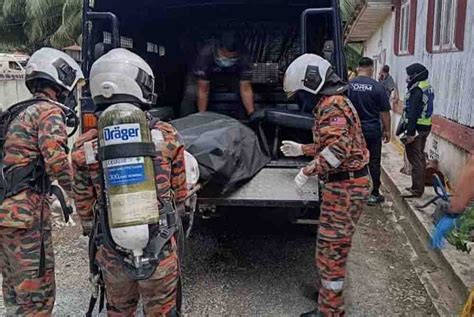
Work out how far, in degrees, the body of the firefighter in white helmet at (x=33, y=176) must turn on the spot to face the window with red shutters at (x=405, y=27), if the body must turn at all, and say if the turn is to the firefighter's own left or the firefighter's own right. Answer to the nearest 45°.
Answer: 0° — they already face it

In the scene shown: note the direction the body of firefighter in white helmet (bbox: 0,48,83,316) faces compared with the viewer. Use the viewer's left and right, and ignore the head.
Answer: facing away from the viewer and to the right of the viewer

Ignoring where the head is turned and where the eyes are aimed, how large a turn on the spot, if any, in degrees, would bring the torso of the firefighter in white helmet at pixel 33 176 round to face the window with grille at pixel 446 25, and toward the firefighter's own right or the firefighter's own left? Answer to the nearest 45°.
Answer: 0° — they already face it

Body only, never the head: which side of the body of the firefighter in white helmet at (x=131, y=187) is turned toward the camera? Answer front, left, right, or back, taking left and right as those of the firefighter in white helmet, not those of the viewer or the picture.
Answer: back

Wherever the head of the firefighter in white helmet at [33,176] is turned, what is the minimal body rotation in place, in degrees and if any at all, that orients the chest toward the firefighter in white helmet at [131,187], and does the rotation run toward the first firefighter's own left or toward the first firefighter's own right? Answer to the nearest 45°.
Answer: approximately 90° to the first firefighter's own right

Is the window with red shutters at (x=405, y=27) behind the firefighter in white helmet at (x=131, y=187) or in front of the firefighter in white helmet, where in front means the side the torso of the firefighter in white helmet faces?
in front

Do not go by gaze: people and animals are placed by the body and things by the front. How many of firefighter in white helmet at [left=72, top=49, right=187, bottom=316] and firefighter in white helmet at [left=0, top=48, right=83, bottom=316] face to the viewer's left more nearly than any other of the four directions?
0

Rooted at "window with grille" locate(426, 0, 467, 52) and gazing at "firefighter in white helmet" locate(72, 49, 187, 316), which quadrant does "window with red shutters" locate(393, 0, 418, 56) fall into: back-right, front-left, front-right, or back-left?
back-right

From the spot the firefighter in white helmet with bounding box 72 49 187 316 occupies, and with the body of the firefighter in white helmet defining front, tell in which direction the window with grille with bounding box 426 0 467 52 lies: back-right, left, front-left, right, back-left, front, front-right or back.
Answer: front-right

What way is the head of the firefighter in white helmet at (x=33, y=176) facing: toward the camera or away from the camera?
away from the camera
